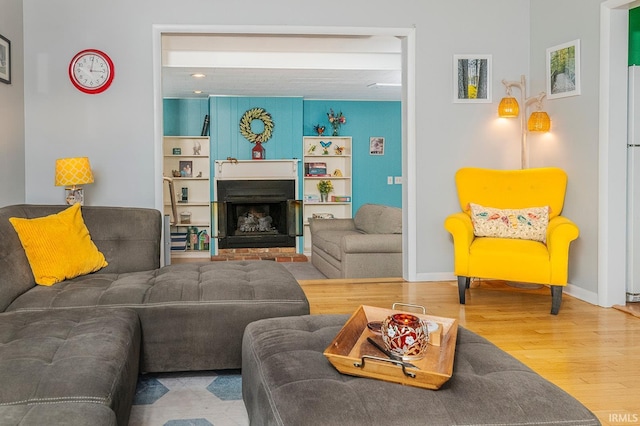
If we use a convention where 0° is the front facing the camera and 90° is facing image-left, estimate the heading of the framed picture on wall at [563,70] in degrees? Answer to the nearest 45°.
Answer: approximately 45°

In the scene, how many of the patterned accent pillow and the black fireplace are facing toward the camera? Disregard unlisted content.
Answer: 2

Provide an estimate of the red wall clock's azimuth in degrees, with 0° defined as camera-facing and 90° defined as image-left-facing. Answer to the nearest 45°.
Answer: approximately 0°

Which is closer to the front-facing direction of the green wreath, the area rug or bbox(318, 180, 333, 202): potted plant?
the area rug

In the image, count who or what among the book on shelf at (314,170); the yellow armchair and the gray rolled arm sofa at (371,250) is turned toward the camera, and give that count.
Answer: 2

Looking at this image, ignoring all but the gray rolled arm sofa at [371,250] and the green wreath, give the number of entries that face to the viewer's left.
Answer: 1

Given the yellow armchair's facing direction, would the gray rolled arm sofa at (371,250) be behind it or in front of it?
behind

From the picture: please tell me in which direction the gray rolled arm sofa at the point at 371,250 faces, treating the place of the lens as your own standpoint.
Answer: facing to the left of the viewer
